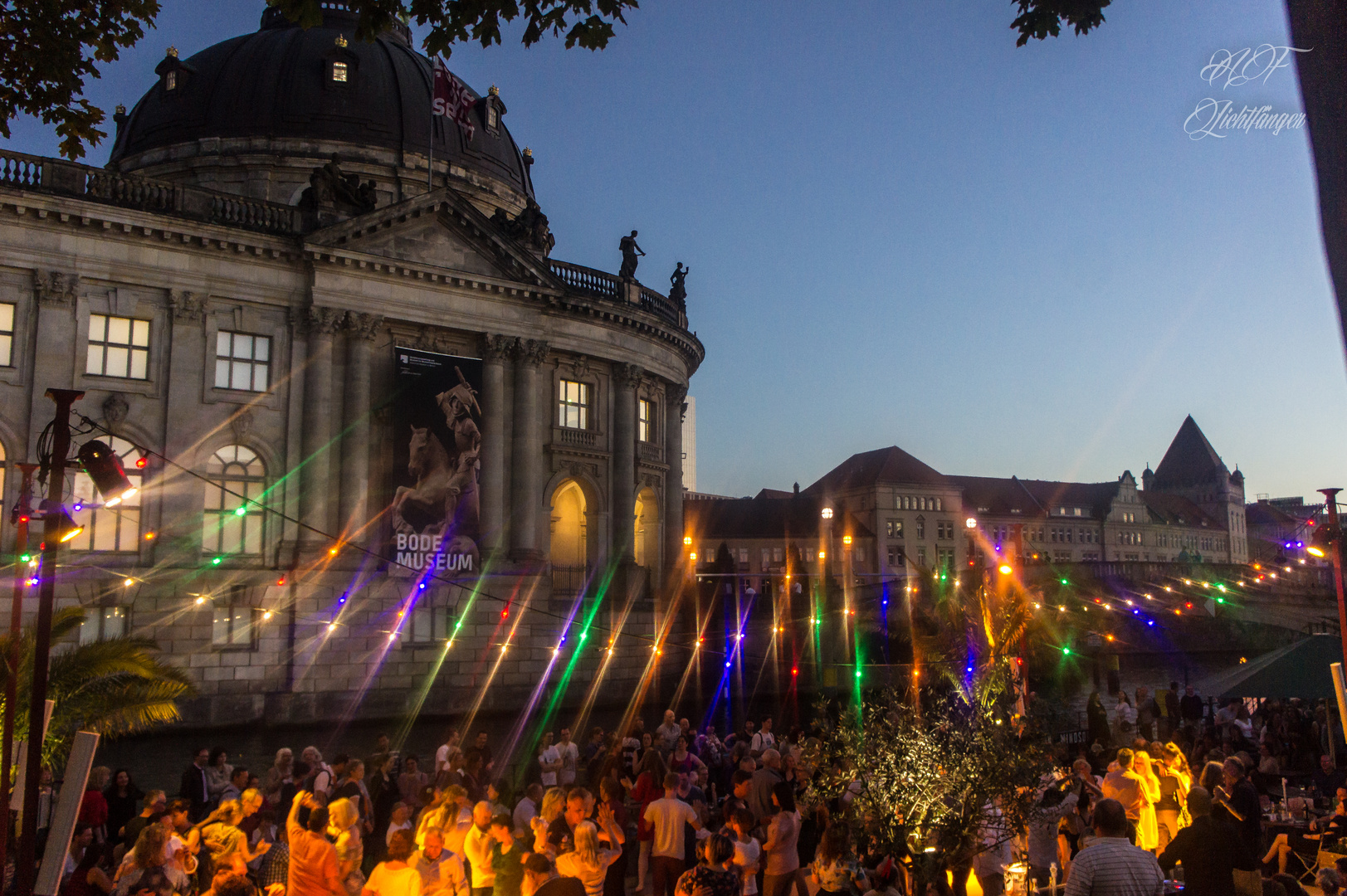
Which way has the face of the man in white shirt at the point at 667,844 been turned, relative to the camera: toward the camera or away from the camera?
away from the camera

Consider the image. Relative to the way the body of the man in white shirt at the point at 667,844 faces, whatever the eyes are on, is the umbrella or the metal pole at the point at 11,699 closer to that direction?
the umbrella

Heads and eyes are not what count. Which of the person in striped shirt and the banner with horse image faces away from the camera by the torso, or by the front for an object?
the person in striped shirt

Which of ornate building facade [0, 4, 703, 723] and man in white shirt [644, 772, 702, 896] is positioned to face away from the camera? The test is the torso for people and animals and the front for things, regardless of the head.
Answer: the man in white shirt

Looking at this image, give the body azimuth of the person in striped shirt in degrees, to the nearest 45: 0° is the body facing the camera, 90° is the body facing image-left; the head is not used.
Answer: approximately 180°

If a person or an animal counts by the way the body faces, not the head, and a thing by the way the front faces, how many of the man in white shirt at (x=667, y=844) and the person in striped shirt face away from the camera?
2

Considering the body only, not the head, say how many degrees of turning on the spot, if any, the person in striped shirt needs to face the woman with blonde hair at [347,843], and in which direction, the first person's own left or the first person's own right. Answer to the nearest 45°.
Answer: approximately 90° to the first person's own left

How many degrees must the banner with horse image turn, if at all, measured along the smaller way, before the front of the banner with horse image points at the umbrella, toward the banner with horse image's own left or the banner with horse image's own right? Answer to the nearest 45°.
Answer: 0° — it already faces it

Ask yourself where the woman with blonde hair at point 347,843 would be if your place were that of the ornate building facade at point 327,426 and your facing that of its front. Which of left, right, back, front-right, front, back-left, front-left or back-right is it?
front-right

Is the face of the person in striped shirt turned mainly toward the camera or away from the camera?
away from the camera

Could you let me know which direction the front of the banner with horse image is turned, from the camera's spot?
facing the viewer and to the right of the viewer

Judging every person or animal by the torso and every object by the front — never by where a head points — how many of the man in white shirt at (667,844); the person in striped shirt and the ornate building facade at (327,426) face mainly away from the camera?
2

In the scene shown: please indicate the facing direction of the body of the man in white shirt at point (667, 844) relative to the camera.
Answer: away from the camera

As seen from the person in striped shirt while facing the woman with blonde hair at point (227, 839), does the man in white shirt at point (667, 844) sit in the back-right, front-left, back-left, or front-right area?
front-right

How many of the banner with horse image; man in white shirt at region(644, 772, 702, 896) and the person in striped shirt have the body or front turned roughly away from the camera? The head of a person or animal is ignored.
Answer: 2

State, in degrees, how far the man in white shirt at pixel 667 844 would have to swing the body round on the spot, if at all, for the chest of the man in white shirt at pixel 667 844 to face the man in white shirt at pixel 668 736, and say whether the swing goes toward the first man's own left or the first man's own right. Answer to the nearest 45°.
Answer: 0° — they already face them

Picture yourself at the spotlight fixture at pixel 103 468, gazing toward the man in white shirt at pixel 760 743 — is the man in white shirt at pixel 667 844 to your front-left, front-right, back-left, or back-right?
front-right

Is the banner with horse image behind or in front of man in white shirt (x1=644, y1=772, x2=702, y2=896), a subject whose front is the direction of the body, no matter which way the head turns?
in front

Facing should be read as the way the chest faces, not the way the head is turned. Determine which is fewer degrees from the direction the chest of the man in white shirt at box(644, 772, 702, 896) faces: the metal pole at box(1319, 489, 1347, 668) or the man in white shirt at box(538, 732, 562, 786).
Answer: the man in white shirt
